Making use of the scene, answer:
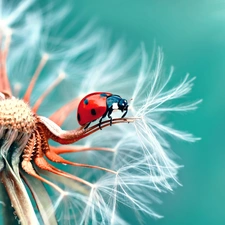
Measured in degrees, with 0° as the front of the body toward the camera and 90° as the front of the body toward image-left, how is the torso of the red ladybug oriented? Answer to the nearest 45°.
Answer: approximately 270°
